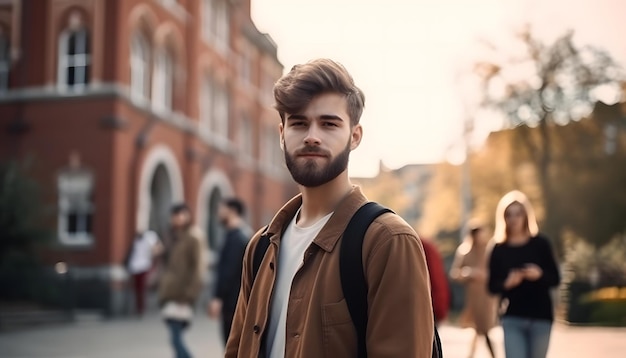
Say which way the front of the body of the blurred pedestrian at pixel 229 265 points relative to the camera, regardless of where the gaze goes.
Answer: to the viewer's left

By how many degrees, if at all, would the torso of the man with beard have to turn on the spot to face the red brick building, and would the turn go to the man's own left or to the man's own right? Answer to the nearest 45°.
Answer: approximately 135° to the man's own right

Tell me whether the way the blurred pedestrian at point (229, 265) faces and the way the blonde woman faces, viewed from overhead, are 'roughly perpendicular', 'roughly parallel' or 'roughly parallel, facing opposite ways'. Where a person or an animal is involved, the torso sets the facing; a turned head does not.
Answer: roughly perpendicular

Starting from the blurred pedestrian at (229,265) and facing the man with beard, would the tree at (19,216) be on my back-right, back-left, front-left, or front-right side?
back-right

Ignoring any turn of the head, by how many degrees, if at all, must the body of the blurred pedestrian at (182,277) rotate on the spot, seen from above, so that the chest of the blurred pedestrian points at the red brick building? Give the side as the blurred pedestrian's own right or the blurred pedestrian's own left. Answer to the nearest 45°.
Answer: approximately 135° to the blurred pedestrian's own right

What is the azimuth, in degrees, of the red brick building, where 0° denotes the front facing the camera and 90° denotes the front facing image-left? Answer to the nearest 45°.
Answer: approximately 315°

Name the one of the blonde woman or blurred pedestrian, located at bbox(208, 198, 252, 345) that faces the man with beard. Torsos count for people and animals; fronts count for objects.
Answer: the blonde woman

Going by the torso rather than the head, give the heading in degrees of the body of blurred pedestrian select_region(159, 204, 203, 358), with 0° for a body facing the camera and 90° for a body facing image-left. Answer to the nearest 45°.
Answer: approximately 45°

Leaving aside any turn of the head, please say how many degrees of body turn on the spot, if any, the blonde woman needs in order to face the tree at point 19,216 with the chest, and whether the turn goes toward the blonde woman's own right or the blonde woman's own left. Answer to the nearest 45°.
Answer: approximately 135° to the blonde woman's own right
